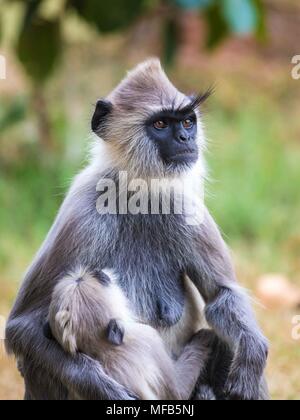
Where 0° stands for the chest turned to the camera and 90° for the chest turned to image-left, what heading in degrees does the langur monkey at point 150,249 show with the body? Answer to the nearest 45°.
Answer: approximately 315°
